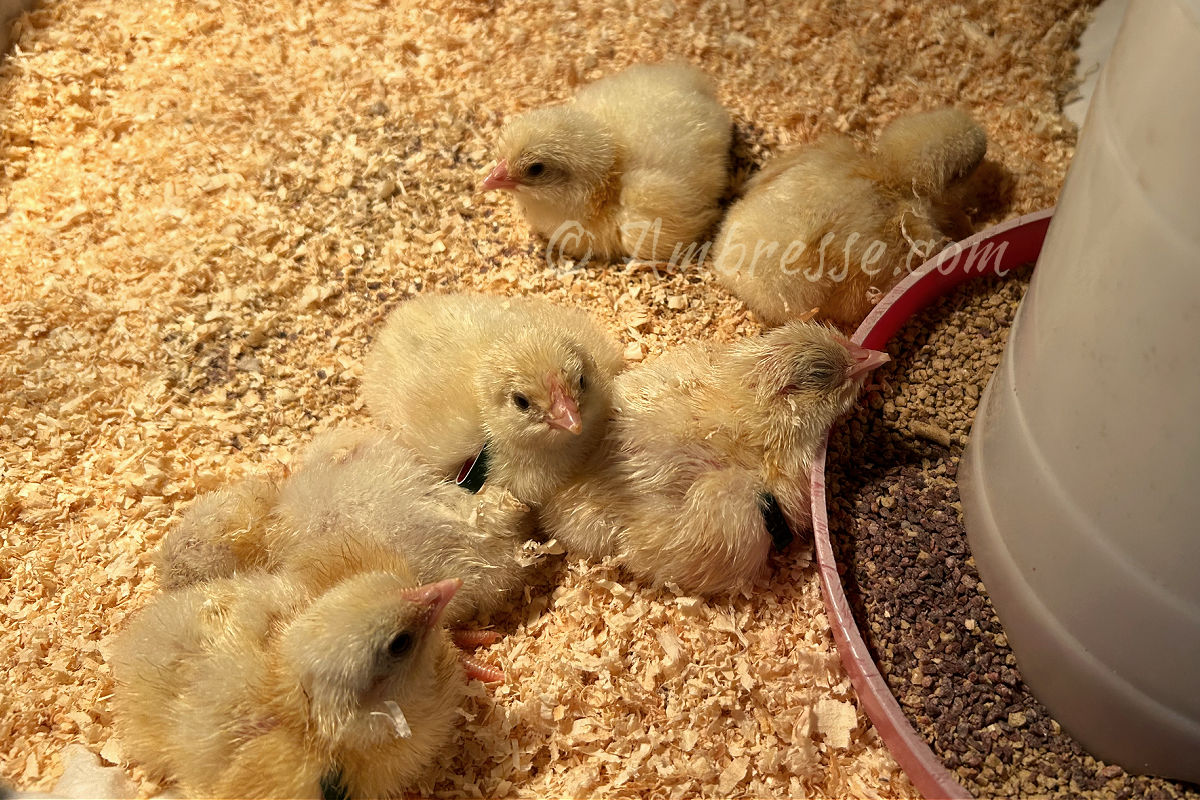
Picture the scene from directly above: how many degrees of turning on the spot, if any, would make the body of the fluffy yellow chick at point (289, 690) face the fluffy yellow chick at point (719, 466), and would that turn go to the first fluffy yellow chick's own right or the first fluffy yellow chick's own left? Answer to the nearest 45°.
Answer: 0° — it already faces it

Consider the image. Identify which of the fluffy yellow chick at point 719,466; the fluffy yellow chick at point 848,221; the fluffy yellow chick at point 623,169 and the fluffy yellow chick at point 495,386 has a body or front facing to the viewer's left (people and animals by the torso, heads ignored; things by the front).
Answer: the fluffy yellow chick at point 623,169

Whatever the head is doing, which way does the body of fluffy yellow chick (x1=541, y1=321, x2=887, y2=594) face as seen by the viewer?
to the viewer's right

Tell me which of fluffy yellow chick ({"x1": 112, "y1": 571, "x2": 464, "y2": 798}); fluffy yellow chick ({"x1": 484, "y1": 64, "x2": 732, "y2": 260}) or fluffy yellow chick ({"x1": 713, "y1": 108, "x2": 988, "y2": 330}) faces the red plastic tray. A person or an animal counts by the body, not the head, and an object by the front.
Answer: fluffy yellow chick ({"x1": 112, "y1": 571, "x2": 464, "y2": 798})

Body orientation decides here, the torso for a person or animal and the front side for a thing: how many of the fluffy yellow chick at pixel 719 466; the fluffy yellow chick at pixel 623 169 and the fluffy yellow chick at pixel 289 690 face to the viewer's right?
2

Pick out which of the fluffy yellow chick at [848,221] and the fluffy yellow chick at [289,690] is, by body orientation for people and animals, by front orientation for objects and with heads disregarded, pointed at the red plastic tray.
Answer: the fluffy yellow chick at [289,690]

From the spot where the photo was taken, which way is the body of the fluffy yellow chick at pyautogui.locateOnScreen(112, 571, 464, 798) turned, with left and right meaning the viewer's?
facing to the right of the viewer

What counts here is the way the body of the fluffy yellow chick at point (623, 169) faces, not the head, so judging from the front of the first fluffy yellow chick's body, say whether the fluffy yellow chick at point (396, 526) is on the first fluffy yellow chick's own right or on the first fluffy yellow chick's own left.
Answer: on the first fluffy yellow chick's own left

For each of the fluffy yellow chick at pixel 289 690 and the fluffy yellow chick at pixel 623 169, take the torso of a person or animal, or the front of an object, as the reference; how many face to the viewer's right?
1

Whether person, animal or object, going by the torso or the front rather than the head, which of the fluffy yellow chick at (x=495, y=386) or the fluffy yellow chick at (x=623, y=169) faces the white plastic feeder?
the fluffy yellow chick at (x=495, y=386)

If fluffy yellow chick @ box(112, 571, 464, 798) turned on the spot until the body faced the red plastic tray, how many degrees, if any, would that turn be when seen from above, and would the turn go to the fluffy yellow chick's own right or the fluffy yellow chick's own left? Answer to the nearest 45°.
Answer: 0° — it already faces it

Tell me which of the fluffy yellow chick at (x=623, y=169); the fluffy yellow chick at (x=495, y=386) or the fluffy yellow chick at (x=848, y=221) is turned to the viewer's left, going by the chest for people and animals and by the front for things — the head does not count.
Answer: the fluffy yellow chick at (x=623, y=169)

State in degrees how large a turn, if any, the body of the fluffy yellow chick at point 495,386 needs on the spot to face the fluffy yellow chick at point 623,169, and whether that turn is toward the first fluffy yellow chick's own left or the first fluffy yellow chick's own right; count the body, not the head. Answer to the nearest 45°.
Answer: approximately 90° to the first fluffy yellow chick's own left

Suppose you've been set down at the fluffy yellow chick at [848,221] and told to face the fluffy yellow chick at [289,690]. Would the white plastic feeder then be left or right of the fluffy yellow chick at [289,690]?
left

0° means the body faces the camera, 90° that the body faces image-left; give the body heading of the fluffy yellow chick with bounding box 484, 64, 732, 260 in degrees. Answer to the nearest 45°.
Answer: approximately 90°
